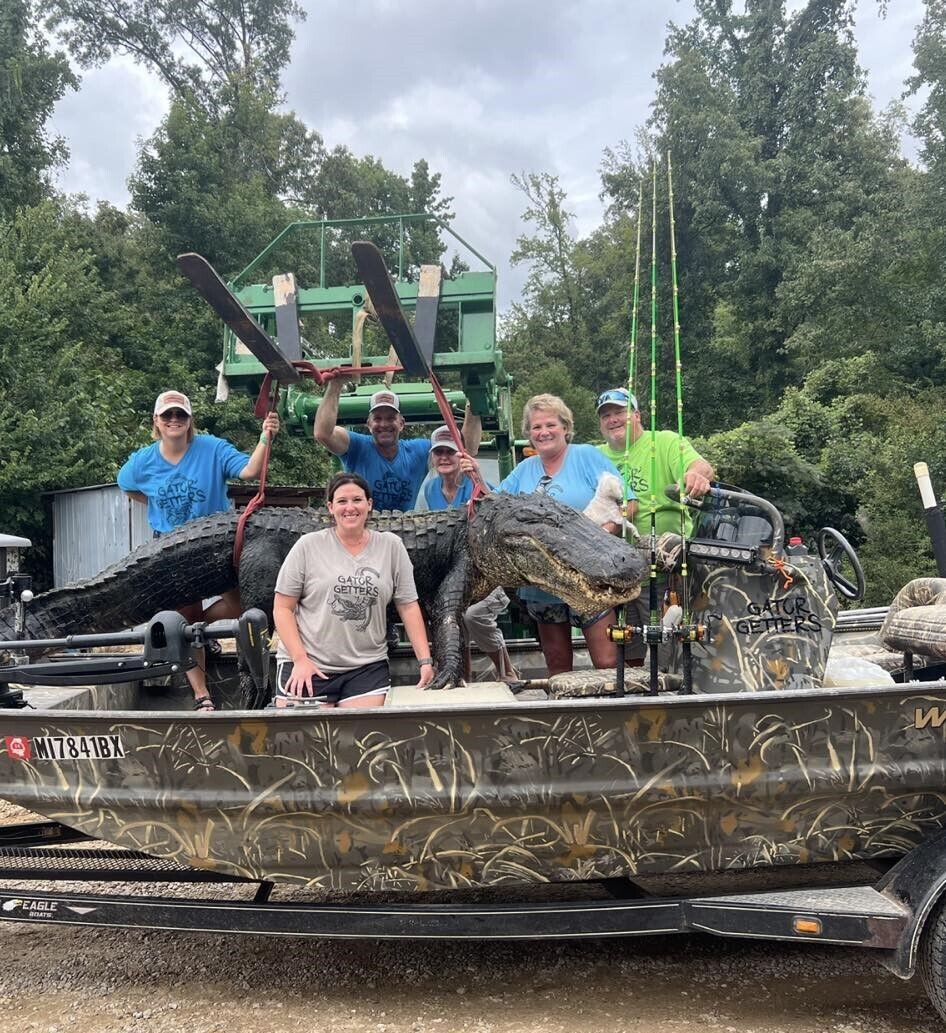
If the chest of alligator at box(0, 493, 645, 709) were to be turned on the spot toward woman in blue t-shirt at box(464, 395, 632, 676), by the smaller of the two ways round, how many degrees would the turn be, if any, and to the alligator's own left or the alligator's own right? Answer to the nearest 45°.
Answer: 0° — it already faces them

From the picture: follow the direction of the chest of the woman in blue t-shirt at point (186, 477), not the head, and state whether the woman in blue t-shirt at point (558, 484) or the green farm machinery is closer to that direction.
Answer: the woman in blue t-shirt

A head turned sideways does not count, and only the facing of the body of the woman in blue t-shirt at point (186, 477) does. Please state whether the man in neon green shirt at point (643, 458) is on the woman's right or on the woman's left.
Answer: on the woman's left

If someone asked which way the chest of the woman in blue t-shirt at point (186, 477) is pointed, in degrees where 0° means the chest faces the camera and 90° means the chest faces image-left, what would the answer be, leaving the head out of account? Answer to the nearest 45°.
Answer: approximately 0°

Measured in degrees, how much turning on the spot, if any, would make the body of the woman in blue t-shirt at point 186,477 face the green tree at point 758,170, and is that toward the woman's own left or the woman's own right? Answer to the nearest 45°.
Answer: approximately 135° to the woman's own left

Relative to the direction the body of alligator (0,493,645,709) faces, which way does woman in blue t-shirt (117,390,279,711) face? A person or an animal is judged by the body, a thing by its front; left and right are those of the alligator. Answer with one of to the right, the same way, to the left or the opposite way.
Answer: to the right

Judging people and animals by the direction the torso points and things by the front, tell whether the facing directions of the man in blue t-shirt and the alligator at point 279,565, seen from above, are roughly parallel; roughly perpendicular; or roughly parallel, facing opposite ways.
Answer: roughly perpendicular

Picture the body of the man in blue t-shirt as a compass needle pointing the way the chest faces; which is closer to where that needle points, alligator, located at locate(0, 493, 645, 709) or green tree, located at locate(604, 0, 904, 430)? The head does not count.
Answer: the alligator

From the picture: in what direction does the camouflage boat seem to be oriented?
to the viewer's left

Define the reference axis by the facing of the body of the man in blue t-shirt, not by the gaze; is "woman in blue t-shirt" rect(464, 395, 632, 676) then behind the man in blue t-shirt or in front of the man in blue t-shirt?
in front

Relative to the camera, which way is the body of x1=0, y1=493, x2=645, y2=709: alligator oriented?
to the viewer's right
